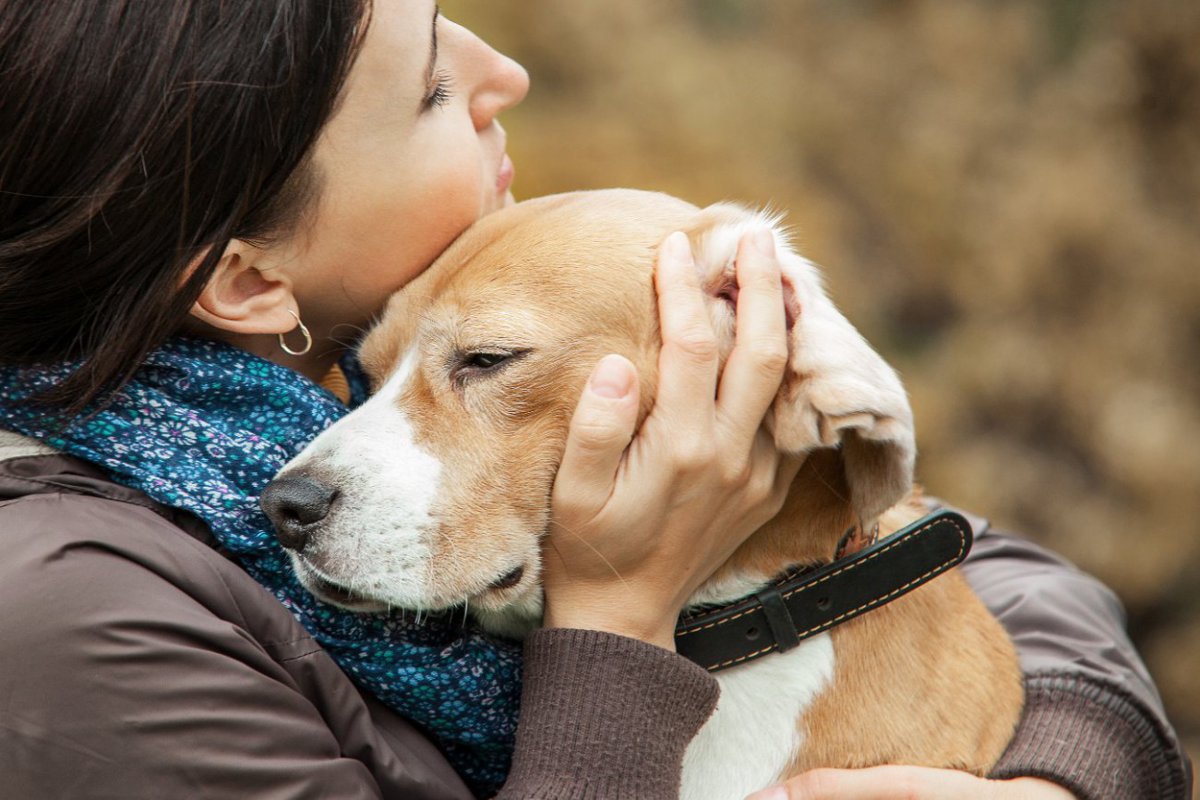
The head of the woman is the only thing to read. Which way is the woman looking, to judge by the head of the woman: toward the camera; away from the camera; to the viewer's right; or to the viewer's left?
to the viewer's right

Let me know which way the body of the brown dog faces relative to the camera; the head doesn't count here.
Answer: to the viewer's left

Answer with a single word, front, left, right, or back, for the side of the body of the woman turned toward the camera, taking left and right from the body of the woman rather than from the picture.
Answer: right
